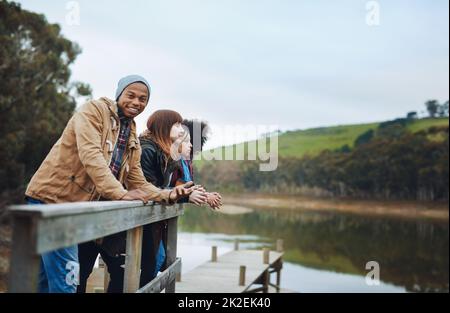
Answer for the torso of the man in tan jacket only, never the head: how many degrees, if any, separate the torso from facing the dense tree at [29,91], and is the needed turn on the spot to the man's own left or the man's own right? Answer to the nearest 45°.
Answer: approximately 135° to the man's own left

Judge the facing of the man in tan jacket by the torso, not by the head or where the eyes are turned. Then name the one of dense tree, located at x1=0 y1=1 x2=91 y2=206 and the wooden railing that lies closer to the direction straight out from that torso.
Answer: the wooden railing

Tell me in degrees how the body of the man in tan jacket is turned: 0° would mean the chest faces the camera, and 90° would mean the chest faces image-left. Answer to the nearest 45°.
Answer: approximately 315°
